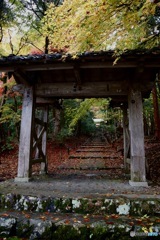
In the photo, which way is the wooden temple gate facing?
toward the camera

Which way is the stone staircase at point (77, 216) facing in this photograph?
toward the camera
